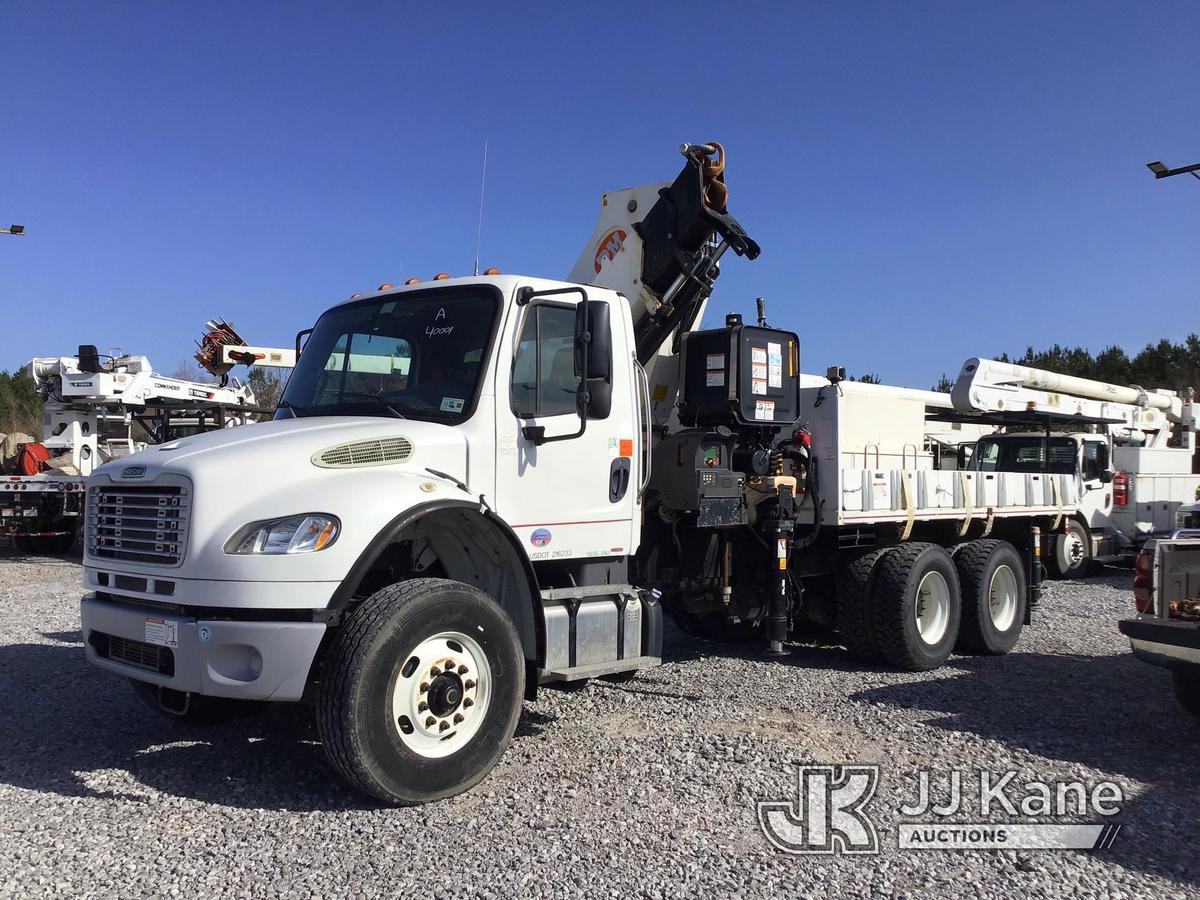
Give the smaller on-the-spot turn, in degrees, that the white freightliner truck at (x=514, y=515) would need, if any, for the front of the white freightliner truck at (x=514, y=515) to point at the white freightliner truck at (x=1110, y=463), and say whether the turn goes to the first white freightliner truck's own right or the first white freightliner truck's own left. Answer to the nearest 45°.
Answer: approximately 180°

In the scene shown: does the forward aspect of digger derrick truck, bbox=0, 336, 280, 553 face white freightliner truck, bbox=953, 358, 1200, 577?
no

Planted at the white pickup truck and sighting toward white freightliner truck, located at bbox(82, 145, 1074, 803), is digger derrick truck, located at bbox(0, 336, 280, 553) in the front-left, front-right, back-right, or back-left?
front-right

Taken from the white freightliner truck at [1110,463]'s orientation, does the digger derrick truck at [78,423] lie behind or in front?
in front

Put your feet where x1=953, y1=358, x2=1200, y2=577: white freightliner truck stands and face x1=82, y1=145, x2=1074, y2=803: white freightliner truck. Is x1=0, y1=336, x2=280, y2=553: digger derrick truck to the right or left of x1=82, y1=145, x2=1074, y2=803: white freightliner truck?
right

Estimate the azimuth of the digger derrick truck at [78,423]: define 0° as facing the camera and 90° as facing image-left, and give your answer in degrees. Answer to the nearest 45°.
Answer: approximately 225°

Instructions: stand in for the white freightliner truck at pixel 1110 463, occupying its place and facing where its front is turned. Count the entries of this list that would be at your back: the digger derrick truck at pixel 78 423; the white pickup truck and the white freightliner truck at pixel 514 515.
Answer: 0

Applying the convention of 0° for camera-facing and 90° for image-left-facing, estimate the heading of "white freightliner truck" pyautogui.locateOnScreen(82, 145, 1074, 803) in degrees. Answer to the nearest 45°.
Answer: approximately 45°

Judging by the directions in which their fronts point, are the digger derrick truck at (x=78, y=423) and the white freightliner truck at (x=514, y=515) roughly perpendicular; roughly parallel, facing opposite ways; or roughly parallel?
roughly parallel, facing opposite ways

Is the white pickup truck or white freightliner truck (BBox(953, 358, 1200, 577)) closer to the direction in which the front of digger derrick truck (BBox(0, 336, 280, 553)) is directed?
the white freightliner truck

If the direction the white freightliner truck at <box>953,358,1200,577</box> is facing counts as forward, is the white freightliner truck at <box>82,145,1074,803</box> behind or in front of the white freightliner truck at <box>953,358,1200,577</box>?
in front

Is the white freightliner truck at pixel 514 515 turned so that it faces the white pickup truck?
no

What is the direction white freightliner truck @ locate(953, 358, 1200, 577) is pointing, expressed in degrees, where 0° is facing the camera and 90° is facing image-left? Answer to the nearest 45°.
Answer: approximately 45°

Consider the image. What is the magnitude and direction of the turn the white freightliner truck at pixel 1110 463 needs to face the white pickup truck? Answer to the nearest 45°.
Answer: approximately 45° to its left

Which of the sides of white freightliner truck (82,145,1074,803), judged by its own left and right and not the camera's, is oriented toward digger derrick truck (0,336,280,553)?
right

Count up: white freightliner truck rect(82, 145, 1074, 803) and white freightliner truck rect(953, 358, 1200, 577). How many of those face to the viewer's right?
0
